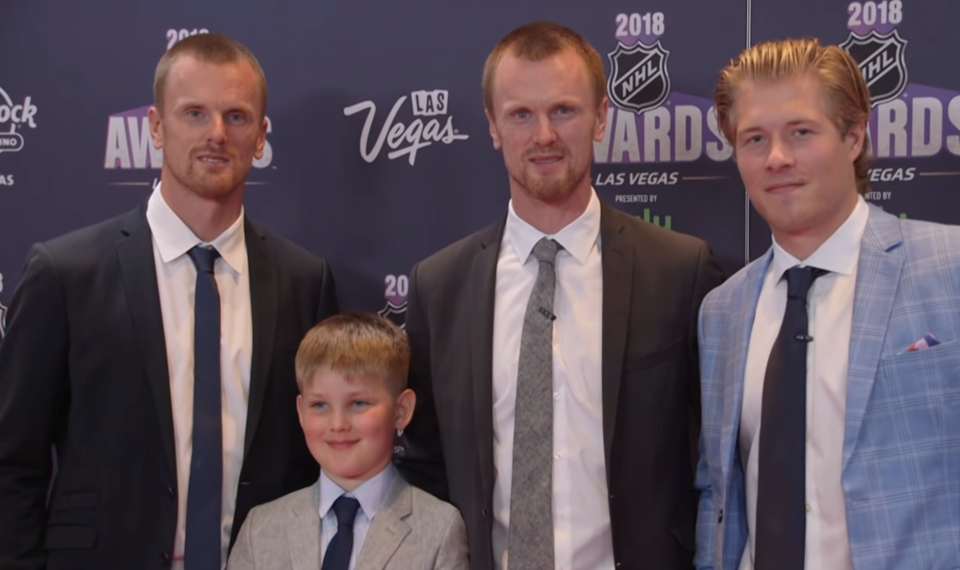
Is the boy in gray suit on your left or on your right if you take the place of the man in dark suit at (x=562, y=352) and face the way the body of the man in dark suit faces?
on your right

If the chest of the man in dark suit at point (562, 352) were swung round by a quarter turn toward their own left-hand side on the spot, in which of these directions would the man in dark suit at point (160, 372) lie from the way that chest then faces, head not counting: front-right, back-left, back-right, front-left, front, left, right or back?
back

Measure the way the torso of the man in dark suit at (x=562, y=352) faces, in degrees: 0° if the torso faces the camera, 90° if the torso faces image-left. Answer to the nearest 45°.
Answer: approximately 0°

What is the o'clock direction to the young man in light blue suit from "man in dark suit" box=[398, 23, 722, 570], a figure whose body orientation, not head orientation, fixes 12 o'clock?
The young man in light blue suit is roughly at 10 o'clock from the man in dark suit.

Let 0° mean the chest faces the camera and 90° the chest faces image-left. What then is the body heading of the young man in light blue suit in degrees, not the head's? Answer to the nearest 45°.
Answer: approximately 45°

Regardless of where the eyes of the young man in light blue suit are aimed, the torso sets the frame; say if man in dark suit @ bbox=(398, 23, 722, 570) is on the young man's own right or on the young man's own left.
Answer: on the young man's own right

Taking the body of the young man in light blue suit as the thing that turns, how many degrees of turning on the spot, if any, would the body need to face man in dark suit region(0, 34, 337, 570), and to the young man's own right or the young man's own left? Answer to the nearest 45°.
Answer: approximately 45° to the young man's own right

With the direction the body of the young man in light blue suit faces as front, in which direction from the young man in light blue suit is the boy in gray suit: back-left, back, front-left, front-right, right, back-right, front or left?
front-right
